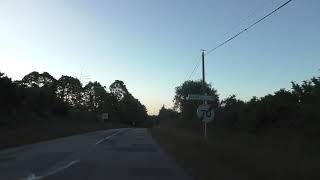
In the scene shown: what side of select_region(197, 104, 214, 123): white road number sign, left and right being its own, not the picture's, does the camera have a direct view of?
front
